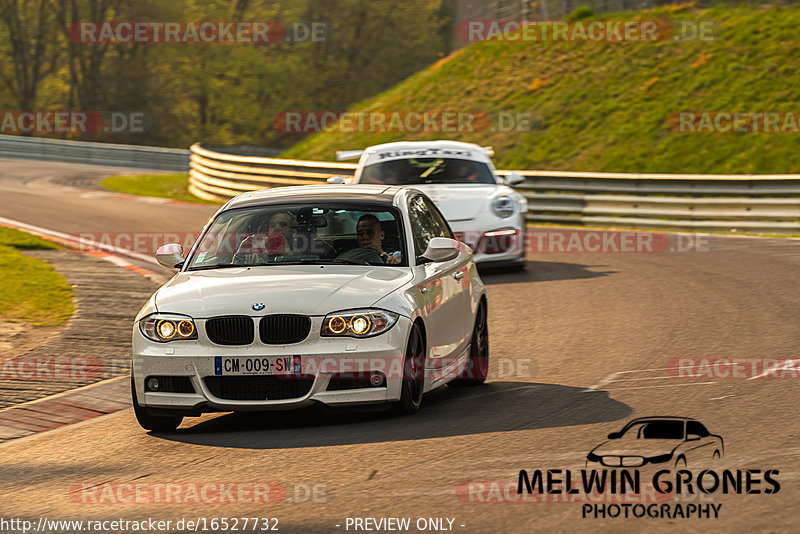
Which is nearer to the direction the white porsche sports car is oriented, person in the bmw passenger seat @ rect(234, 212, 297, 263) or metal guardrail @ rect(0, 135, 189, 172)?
the person in the bmw passenger seat

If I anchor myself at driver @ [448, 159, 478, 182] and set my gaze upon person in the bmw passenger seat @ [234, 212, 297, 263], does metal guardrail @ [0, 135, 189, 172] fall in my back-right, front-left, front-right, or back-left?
back-right

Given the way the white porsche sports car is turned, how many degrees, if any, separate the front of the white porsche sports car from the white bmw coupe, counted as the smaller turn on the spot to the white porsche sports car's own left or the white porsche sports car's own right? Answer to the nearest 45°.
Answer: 0° — it already faces it

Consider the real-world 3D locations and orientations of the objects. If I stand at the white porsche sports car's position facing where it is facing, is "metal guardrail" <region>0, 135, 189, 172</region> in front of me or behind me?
behind

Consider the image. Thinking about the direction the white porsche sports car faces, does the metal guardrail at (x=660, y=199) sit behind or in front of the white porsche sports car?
behind

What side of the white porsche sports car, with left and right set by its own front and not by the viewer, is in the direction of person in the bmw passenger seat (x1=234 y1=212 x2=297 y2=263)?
front

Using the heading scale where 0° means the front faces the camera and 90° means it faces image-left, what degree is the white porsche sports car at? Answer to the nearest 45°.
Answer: approximately 0°

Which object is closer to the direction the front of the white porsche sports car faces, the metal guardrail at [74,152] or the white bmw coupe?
the white bmw coupe
